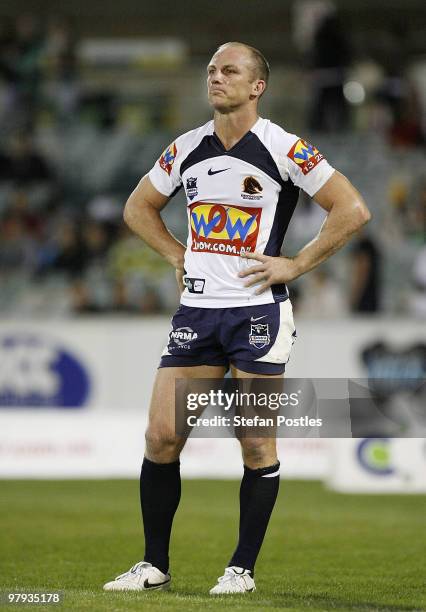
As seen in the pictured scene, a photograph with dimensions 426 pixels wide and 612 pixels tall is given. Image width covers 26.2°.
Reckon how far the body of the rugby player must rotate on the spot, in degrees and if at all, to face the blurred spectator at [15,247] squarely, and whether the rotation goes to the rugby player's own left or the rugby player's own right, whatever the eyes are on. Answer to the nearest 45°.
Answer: approximately 135° to the rugby player's own right

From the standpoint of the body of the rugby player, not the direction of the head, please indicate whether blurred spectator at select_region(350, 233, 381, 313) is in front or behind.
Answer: behind

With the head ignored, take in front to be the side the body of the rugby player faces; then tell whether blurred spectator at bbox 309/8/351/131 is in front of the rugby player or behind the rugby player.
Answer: behind

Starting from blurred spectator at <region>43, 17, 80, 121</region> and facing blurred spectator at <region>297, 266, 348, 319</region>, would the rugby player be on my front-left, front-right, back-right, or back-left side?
front-right

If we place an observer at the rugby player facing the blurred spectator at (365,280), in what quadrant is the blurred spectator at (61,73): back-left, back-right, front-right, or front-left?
front-left

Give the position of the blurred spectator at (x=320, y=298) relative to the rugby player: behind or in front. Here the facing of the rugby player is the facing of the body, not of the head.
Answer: behind

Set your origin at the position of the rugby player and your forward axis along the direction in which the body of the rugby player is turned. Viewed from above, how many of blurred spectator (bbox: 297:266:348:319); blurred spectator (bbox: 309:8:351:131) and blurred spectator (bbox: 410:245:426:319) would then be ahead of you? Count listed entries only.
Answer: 0

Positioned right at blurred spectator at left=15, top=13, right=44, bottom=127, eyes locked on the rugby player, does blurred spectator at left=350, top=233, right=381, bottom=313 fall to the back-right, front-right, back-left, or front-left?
front-left

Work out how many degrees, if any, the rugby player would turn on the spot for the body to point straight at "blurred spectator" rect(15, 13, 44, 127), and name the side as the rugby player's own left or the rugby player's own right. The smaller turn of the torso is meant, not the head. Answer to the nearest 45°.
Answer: approximately 135° to the rugby player's own right

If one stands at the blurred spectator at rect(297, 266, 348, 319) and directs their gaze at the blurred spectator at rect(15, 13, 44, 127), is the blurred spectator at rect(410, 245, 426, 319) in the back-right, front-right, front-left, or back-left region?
back-right
